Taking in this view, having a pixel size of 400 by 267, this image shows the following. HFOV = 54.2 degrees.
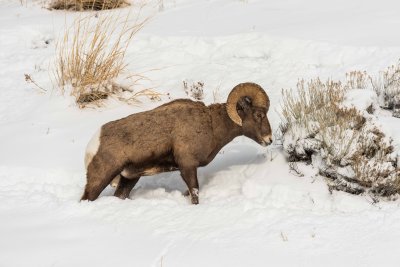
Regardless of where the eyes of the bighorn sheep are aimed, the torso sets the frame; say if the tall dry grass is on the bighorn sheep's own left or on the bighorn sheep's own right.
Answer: on the bighorn sheep's own left

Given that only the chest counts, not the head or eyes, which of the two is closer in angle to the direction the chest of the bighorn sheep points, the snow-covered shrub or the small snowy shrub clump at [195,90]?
the snow-covered shrub

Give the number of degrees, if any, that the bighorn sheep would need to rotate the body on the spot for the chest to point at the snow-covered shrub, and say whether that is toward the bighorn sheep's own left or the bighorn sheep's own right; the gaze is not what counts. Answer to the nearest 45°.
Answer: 0° — it already faces it

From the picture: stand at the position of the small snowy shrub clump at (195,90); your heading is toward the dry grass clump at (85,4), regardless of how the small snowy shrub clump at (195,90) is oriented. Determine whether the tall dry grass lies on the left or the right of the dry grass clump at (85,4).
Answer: left

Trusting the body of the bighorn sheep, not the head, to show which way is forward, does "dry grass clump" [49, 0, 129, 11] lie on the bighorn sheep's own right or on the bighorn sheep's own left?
on the bighorn sheep's own left

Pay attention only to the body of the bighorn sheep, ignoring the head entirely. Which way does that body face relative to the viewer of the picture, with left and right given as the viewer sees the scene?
facing to the right of the viewer
